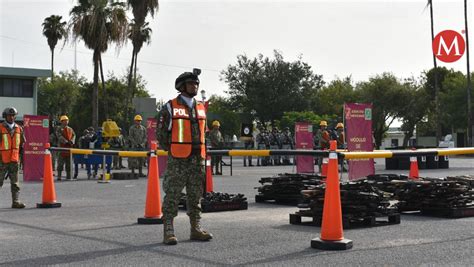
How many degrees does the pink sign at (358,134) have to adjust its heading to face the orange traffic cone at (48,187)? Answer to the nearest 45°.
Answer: approximately 45° to its right

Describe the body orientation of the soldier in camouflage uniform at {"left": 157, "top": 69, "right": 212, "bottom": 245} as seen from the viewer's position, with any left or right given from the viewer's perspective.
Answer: facing the viewer and to the right of the viewer

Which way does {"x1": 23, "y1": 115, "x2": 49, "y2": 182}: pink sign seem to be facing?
toward the camera

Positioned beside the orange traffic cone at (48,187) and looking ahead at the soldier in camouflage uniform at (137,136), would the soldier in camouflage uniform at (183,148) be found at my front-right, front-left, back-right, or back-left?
back-right

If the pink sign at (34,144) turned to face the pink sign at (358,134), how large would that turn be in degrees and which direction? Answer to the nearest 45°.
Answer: approximately 45° to its left

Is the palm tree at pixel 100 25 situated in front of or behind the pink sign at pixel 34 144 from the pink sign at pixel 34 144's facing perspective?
behind

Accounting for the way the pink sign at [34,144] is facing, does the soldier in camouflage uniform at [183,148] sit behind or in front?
in front

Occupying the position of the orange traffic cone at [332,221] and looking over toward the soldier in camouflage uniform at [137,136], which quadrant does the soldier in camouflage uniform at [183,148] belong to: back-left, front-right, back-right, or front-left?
front-left

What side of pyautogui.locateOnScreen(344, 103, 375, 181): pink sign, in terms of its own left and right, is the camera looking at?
front

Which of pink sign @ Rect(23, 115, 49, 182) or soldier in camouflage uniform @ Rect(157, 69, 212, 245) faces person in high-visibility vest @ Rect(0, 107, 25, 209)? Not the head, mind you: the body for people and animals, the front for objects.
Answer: the pink sign

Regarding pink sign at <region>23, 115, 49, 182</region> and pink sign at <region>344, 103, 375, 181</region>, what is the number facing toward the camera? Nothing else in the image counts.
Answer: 2

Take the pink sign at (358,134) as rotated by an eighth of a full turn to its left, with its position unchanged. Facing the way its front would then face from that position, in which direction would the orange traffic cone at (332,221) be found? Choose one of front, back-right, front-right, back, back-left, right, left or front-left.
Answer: front-right

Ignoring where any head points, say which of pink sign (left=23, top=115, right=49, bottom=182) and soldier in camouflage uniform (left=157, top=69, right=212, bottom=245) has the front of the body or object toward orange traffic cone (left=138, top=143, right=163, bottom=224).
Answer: the pink sign

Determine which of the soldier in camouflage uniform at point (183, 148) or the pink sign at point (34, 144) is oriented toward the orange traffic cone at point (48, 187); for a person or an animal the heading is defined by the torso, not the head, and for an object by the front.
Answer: the pink sign

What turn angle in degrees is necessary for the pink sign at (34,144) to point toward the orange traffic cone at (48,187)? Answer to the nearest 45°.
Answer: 0° — it already faces it
